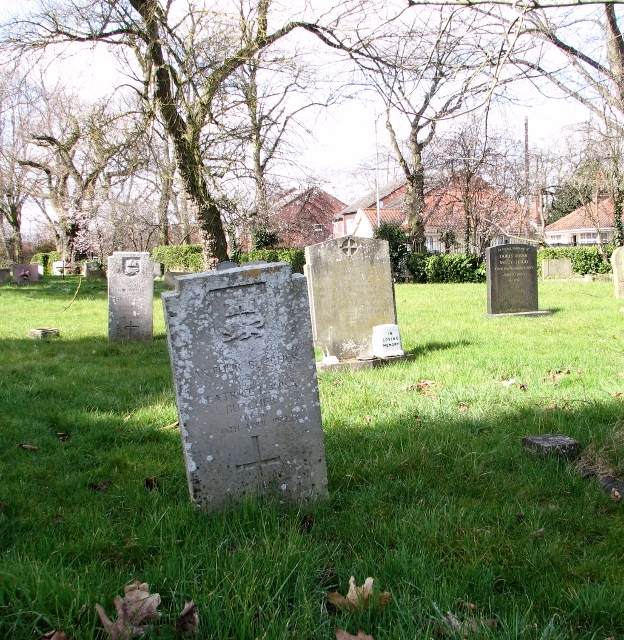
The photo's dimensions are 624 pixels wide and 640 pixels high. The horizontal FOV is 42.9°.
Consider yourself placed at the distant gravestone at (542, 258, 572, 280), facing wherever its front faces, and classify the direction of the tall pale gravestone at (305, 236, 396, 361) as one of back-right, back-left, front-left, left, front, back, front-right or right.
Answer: front

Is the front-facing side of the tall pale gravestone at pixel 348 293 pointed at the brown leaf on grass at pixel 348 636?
yes

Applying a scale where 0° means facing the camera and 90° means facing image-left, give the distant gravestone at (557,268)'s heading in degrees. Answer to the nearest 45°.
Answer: approximately 0°

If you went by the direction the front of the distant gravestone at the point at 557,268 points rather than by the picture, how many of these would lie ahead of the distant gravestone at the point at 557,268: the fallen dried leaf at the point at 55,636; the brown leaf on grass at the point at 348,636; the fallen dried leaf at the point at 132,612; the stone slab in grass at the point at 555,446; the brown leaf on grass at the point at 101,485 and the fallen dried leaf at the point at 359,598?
6

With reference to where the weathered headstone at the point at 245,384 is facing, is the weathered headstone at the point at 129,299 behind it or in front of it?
behind

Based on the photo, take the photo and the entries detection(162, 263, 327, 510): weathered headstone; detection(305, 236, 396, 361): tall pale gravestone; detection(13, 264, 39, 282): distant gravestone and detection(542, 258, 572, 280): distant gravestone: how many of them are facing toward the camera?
4

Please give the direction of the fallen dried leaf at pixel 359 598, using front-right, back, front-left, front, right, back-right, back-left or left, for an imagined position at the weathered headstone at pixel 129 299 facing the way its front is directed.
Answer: front

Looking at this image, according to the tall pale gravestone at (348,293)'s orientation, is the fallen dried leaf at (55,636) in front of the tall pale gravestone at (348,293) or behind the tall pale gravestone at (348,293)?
in front

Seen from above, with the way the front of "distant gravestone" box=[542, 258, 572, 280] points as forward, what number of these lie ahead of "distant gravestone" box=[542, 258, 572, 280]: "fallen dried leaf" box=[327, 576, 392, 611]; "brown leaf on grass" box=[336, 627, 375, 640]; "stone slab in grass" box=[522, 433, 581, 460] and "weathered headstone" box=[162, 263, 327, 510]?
4

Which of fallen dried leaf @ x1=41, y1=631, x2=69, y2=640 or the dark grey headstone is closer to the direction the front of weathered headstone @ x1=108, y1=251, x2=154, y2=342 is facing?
the fallen dried leaf

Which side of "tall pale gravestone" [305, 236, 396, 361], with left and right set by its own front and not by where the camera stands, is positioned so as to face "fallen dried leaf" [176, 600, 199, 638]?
front

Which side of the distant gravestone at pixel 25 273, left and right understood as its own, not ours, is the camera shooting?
front

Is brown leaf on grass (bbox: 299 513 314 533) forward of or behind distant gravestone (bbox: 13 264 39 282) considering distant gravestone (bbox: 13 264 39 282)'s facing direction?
forward

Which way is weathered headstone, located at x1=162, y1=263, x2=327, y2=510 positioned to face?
toward the camera

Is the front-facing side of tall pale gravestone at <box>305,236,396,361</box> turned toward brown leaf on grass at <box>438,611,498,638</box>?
yes

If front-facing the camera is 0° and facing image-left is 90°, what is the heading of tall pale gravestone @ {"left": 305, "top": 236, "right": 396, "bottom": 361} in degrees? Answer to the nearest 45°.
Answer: approximately 0°

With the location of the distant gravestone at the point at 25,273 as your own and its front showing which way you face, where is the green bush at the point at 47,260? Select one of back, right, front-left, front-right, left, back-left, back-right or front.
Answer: back

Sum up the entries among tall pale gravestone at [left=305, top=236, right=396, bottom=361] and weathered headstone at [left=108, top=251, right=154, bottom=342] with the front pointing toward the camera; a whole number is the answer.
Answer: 2
